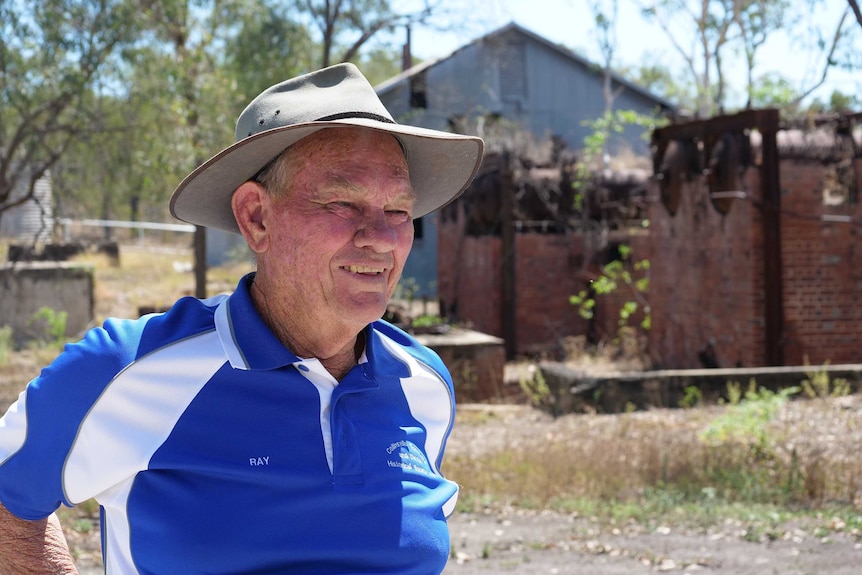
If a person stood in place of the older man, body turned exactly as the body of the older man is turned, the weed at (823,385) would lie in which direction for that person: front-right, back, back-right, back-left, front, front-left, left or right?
left

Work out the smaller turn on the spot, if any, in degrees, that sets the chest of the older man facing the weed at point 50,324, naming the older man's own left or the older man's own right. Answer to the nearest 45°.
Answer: approximately 135° to the older man's own left

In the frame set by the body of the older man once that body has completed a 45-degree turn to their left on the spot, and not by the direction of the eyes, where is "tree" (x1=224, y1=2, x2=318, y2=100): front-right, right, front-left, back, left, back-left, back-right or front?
left

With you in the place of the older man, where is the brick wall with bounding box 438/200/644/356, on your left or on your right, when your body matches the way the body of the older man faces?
on your left

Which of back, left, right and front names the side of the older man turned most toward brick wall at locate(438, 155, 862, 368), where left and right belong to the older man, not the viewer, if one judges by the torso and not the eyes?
left

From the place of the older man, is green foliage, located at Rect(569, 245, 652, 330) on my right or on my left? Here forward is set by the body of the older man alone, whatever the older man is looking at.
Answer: on my left

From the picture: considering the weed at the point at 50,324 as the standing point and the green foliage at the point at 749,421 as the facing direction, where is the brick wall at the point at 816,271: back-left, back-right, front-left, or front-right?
front-left

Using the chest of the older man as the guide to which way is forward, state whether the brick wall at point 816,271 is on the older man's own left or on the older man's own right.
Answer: on the older man's own left

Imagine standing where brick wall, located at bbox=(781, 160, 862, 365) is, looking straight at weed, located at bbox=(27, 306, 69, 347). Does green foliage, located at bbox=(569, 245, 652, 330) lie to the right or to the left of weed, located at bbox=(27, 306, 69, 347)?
right

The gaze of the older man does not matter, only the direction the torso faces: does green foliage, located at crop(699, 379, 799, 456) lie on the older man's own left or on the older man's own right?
on the older man's own left

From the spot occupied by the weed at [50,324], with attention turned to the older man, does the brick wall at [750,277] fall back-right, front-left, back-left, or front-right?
front-left

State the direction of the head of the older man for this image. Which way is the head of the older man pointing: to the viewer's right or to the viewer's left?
to the viewer's right

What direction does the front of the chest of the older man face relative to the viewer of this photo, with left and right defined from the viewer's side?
facing the viewer and to the right of the viewer

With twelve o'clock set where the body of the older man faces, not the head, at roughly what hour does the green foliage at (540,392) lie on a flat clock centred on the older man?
The green foliage is roughly at 8 o'clock from the older man.
